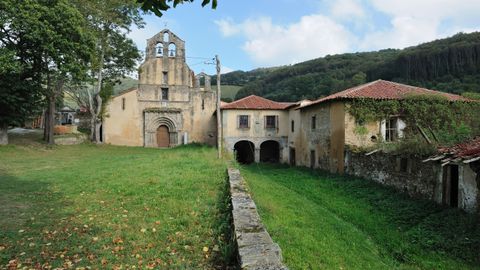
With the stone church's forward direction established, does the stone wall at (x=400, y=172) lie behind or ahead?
ahead

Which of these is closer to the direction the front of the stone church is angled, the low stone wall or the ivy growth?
the low stone wall

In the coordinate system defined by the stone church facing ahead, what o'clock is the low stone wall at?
The low stone wall is roughly at 12 o'clock from the stone church.

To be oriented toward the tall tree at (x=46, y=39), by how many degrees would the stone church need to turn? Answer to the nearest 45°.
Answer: approximately 45° to its right

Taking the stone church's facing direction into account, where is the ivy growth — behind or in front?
in front

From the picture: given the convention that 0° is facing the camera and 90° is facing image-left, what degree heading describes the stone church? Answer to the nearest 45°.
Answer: approximately 0°
